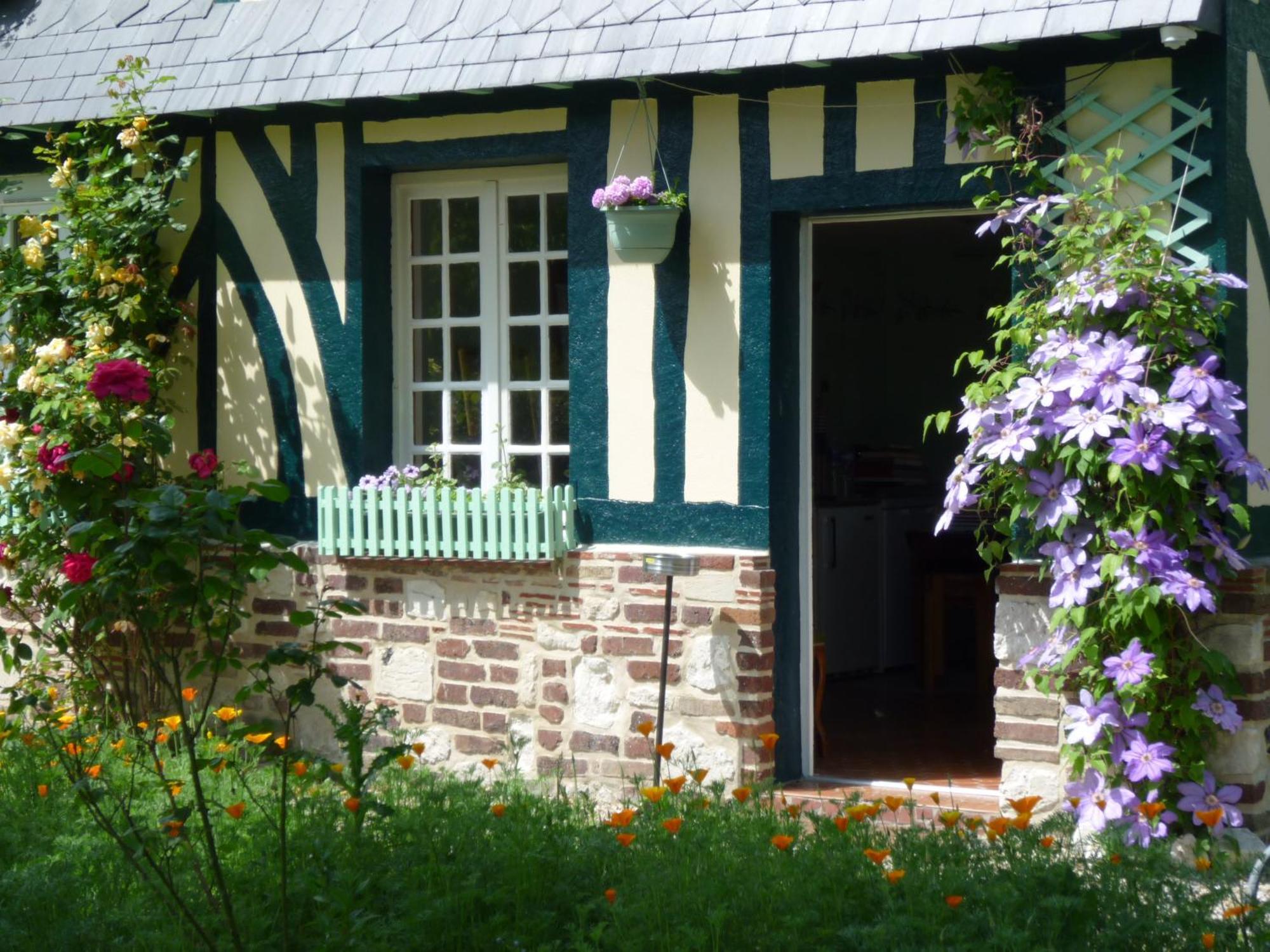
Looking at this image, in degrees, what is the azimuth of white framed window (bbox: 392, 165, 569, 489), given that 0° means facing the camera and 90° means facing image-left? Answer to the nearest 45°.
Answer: approximately 0°

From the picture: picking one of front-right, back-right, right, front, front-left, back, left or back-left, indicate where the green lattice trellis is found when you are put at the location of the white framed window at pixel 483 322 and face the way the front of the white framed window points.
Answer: front-left

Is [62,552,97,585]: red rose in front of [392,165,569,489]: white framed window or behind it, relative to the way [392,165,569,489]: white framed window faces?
in front
